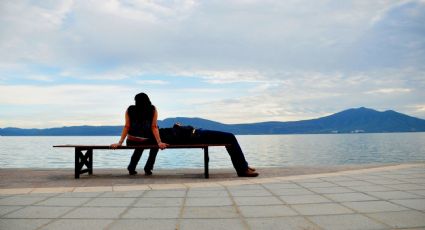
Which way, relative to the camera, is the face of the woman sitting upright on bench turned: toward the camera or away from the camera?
away from the camera

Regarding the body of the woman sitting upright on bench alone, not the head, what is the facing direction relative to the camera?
away from the camera
